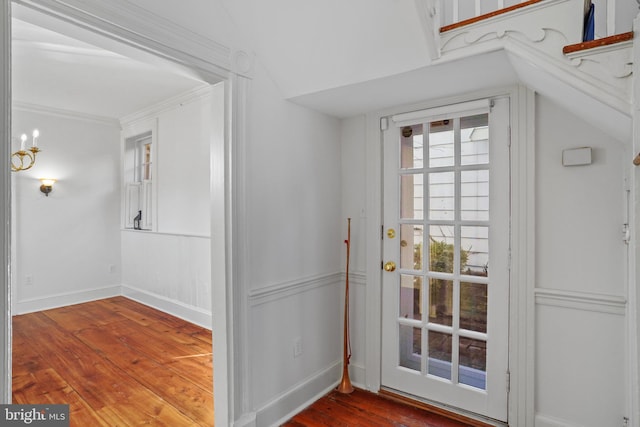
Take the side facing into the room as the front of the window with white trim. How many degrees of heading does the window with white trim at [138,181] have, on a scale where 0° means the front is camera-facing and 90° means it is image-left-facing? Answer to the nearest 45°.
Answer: approximately 45°

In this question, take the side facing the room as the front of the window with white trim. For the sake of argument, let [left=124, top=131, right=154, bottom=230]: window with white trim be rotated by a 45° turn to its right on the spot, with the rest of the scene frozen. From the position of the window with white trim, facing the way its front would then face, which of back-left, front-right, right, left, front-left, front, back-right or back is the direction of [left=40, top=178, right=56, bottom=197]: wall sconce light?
front

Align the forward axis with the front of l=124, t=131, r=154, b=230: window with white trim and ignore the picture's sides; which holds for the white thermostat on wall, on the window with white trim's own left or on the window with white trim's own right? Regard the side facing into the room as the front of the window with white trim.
on the window with white trim's own left

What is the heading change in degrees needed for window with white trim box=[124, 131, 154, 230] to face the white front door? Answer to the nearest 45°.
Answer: approximately 90° to its left

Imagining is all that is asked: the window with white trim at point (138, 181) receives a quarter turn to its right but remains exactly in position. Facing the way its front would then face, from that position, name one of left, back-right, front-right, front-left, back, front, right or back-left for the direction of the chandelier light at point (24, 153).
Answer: left
